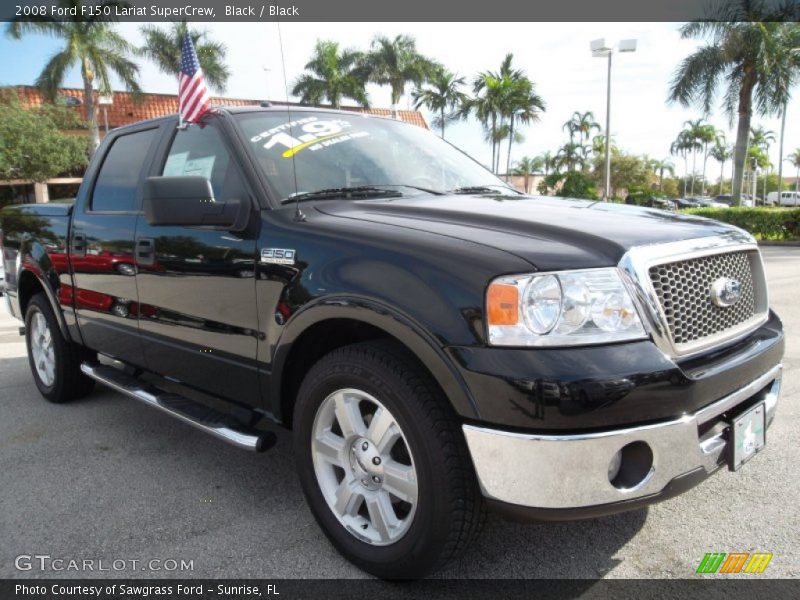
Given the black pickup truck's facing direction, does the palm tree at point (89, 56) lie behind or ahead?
behind

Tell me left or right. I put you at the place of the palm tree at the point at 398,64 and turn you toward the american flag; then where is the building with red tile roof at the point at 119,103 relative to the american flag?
right

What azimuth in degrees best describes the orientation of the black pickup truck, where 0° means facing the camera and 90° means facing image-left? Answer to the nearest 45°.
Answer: approximately 315°

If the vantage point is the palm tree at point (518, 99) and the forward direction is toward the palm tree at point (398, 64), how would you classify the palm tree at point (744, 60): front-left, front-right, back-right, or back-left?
back-left

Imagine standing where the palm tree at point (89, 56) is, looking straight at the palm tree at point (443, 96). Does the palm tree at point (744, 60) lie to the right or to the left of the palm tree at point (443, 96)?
right

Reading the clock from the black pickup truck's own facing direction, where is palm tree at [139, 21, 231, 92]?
The palm tree is roughly at 7 o'clock from the black pickup truck.

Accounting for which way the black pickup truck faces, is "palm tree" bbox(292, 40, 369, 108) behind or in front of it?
behind

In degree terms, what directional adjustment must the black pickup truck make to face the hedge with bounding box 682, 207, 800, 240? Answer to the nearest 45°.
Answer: approximately 90° to its left

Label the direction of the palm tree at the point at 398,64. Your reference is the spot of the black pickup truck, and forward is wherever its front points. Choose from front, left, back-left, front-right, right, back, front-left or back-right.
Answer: back-left

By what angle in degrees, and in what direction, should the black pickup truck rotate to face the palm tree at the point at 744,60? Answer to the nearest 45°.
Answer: approximately 90° to its left

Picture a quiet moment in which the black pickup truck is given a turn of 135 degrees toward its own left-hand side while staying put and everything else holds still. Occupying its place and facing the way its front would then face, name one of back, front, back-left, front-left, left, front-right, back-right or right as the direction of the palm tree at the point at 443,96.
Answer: front

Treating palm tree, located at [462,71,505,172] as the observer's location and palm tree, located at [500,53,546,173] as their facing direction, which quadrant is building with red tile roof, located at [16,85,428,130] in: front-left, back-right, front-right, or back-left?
back-right

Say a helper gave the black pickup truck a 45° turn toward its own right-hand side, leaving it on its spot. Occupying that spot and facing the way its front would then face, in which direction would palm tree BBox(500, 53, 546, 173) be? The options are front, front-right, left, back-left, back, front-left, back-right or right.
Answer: back
